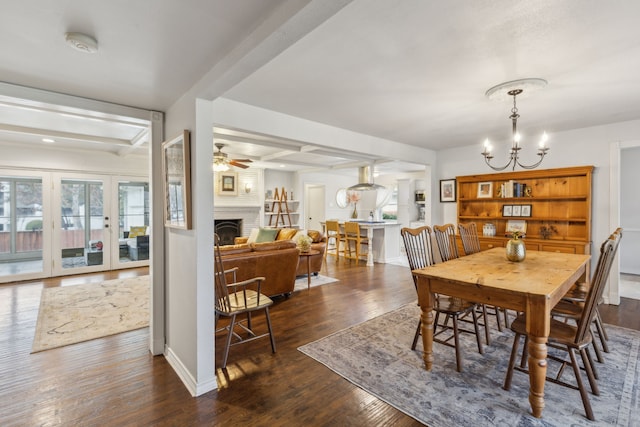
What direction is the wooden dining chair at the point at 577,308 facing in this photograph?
to the viewer's left

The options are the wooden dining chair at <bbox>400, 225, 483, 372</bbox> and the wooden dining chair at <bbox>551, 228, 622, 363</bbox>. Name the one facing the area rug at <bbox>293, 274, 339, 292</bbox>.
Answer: the wooden dining chair at <bbox>551, 228, 622, 363</bbox>

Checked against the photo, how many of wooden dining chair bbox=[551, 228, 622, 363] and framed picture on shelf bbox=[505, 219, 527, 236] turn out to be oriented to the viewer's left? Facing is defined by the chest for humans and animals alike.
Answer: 1

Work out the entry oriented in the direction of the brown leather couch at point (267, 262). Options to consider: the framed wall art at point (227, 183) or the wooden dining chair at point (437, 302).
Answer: the framed wall art

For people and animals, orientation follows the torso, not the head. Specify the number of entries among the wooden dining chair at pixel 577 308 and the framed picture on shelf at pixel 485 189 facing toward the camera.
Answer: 1

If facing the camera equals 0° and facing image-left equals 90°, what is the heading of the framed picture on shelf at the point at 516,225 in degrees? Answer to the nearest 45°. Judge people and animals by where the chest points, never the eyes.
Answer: approximately 0°

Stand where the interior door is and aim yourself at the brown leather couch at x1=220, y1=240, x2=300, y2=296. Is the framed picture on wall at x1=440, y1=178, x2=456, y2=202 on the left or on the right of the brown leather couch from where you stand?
left

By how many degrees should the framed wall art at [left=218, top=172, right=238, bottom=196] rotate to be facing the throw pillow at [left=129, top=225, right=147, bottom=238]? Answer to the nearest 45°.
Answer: approximately 90° to its right

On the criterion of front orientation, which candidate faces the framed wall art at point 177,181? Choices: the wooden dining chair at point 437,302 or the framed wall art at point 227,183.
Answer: the framed wall art at point 227,183

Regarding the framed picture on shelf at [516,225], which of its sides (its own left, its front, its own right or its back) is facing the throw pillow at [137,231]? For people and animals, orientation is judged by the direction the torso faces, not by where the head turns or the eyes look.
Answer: right

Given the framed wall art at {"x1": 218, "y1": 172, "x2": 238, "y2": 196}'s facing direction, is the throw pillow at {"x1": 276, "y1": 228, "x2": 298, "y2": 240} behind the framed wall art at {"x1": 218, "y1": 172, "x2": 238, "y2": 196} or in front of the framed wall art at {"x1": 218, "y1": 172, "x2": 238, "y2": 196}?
in front
